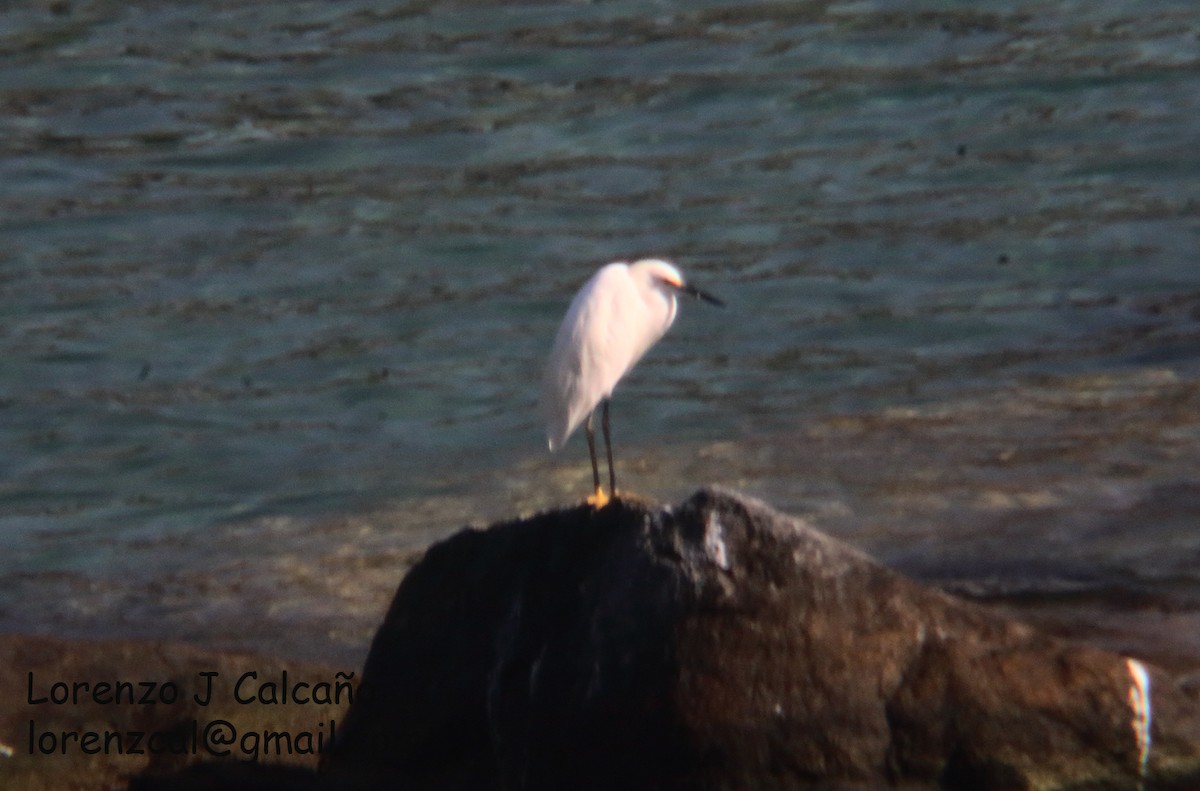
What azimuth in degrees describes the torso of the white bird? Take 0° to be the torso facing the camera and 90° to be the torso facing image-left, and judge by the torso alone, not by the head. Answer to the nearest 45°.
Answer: approximately 270°
